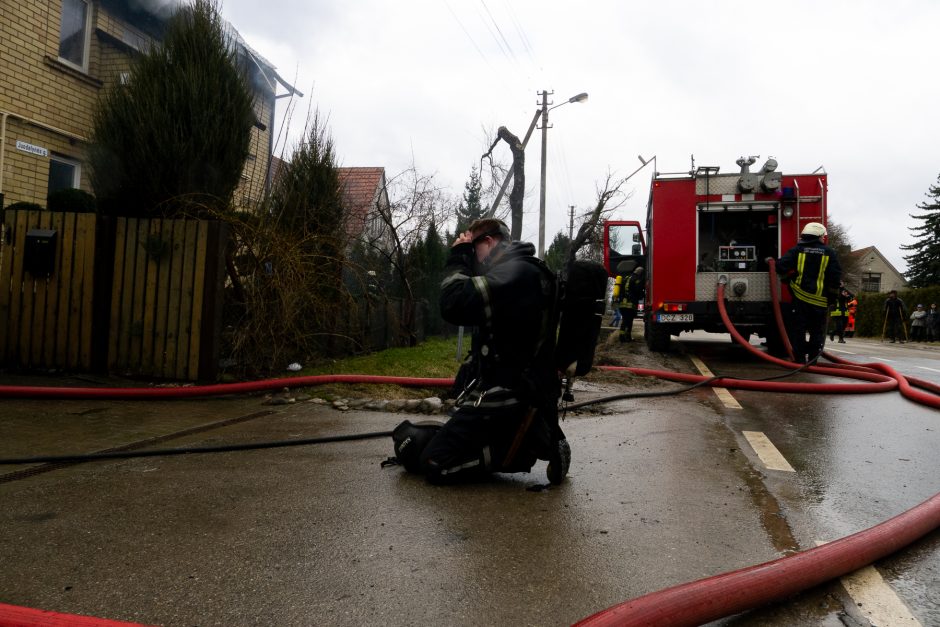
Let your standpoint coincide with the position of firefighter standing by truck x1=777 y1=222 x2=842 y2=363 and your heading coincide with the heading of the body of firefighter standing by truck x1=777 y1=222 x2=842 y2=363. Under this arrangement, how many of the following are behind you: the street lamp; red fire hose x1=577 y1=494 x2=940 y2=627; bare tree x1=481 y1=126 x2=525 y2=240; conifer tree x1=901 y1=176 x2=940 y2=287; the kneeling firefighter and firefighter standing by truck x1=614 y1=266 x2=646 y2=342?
2

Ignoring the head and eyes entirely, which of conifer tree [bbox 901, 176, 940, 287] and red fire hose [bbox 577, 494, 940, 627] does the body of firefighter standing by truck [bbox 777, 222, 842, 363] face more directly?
the conifer tree

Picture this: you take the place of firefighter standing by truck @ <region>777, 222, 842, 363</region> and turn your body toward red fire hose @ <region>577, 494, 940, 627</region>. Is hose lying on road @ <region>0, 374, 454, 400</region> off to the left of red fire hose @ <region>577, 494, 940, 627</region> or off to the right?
right

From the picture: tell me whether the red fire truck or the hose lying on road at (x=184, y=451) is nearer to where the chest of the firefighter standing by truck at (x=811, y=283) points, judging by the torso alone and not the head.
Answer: the red fire truck

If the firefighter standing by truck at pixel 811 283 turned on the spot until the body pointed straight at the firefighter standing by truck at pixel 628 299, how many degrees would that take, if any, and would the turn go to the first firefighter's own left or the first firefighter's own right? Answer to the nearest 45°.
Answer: approximately 45° to the first firefighter's own left

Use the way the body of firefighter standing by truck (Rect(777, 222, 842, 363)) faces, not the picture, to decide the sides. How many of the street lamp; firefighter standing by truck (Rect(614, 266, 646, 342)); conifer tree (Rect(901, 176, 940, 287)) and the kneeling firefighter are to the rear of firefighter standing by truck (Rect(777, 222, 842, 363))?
1

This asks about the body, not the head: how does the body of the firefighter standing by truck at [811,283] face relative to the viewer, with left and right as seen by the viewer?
facing away from the viewer

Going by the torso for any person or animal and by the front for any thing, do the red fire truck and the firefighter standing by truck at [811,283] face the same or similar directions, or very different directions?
same or similar directions

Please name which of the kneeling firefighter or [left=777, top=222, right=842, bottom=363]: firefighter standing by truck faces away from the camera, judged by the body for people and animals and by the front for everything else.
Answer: the firefighter standing by truck

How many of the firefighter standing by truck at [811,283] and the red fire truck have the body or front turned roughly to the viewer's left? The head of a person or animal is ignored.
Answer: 0

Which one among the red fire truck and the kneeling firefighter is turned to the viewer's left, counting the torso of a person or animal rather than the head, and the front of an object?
the kneeling firefighter

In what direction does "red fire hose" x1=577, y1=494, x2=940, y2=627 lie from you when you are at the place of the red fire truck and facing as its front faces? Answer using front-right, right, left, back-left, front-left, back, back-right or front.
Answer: back

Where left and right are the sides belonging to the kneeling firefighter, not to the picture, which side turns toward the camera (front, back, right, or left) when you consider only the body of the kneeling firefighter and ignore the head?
left

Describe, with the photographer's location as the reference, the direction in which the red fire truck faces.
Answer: facing away from the viewer

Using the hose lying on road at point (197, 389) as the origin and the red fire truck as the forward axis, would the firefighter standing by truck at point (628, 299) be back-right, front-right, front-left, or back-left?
front-left
